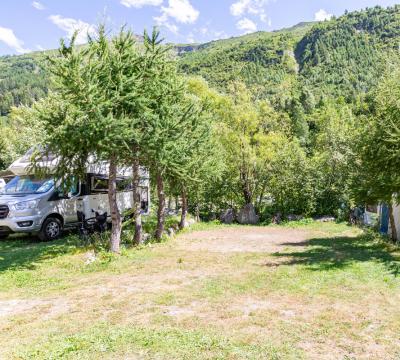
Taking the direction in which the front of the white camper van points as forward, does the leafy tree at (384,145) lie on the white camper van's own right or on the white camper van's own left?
on the white camper van's own left

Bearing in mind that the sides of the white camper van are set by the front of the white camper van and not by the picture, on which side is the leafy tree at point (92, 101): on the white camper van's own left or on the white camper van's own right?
on the white camper van's own left
